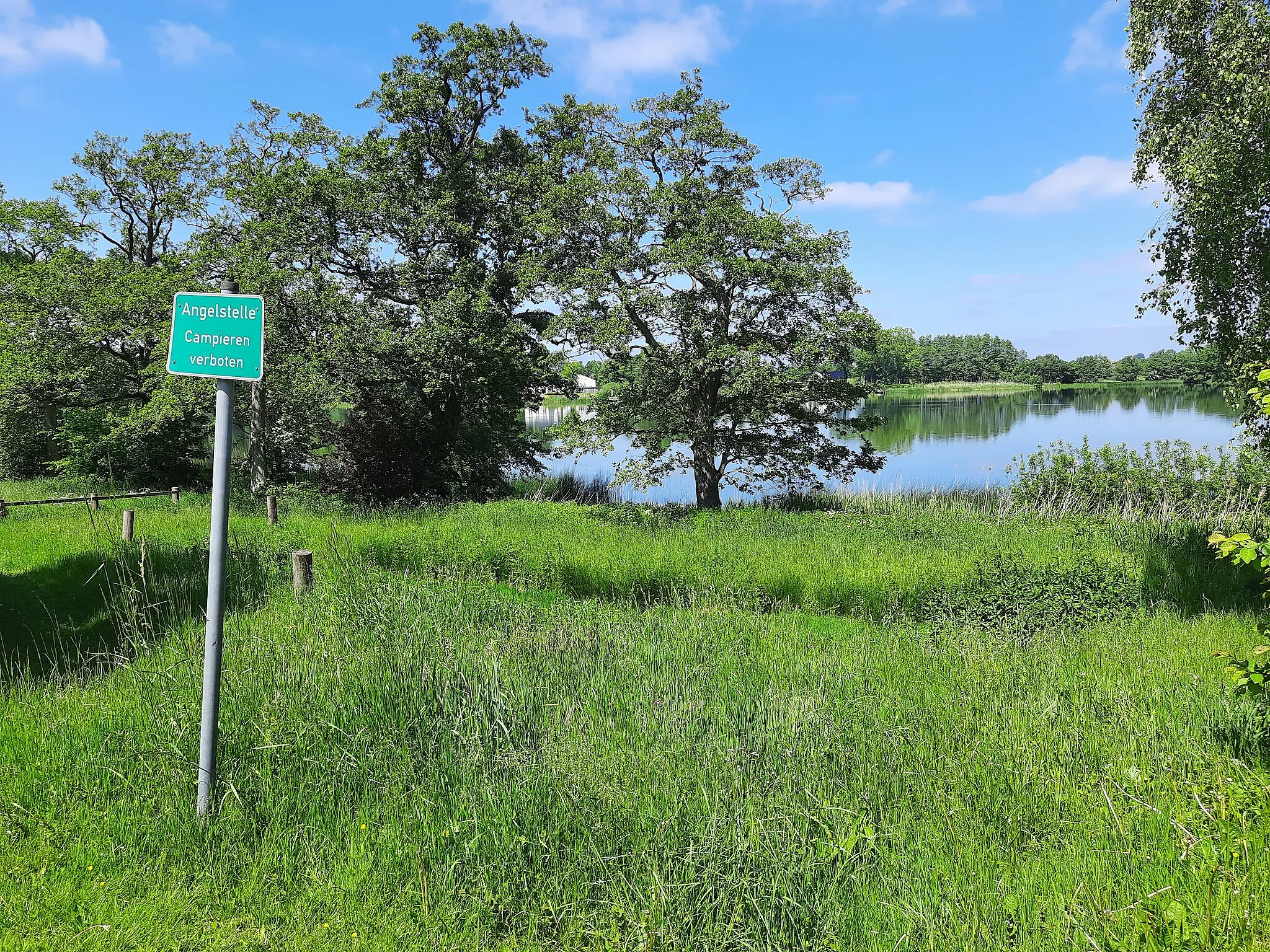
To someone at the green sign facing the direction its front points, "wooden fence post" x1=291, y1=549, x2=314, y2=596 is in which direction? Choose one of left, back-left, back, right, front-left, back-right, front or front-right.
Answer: back

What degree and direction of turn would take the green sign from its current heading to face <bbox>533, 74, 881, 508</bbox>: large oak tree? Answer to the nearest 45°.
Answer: approximately 135° to its left

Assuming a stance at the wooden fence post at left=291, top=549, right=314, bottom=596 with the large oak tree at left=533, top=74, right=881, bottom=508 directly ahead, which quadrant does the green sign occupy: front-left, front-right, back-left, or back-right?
back-right

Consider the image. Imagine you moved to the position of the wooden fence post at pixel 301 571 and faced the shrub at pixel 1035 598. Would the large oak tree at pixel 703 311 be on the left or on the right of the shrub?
left

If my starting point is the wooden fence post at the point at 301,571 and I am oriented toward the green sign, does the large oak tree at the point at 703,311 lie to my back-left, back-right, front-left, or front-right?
back-left

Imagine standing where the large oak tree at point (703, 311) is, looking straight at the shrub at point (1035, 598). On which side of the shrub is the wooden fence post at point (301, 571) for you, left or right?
right

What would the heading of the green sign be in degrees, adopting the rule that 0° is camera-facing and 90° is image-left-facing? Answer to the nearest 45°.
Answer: approximately 0°
